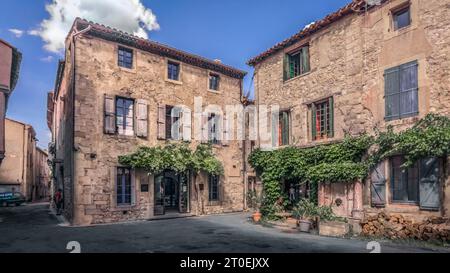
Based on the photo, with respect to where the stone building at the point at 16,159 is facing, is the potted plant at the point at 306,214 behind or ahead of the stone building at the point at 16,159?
ahead

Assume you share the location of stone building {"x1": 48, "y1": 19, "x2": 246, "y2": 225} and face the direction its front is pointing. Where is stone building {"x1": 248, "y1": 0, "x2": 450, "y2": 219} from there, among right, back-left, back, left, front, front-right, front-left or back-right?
front

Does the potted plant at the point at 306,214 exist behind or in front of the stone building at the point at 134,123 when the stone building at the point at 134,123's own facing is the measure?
in front

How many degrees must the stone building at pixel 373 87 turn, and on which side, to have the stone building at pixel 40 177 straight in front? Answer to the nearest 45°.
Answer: approximately 90° to its right

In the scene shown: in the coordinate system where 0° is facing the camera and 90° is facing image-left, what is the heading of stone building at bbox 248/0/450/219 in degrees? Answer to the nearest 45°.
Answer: approximately 45°

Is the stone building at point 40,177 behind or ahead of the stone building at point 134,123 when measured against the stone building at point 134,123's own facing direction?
behind

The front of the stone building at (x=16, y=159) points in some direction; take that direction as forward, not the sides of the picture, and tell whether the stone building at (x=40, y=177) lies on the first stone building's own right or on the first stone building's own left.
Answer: on the first stone building's own left

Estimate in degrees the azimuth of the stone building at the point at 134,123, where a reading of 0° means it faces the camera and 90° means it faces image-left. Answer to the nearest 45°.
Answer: approximately 315°
